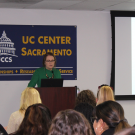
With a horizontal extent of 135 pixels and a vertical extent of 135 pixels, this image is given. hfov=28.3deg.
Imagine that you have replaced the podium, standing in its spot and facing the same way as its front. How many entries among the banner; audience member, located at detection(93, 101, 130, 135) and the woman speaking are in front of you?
1

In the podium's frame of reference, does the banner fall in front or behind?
behind

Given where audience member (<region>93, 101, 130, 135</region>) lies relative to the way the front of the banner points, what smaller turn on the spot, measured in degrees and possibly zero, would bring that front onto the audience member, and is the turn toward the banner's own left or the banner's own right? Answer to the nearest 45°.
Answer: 0° — it already faces them

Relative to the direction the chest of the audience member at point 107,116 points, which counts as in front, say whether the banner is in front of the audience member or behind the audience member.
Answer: in front

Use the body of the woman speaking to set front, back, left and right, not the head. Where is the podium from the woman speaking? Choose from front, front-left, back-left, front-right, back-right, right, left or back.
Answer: front

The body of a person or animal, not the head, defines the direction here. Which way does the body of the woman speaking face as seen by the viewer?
toward the camera

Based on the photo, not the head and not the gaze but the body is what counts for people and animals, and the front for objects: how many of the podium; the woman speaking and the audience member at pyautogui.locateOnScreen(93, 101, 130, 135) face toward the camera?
2

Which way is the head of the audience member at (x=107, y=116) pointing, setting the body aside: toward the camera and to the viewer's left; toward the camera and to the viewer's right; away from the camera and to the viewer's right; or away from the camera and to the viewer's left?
away from the camera and to the viewer's left

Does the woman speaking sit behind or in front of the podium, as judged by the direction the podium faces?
behind

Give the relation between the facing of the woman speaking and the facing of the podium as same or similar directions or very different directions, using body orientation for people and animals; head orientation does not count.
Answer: same or similar directions

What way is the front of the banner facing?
toward the camera

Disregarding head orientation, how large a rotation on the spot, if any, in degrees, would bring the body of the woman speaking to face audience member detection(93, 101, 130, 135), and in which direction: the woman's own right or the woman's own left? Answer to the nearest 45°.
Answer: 0° — they already face them

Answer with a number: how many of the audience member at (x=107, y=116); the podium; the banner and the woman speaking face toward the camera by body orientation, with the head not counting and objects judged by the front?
3

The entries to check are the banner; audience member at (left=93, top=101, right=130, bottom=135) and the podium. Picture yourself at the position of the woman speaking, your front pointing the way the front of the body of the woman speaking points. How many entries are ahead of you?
2

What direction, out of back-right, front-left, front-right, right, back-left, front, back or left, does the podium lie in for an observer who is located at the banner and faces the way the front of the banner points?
front
